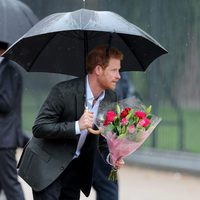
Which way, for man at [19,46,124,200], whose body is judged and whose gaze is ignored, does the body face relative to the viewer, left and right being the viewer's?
facing the viewer and to the right of the viewer

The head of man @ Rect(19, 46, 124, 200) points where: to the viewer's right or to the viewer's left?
to the viewer's right
